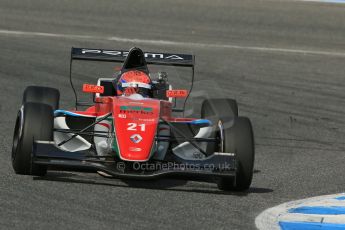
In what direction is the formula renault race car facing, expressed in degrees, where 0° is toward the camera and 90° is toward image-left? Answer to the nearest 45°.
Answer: approximately 0°
